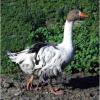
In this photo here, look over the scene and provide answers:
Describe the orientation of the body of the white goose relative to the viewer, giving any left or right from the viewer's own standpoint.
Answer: facing to the right of the viewer

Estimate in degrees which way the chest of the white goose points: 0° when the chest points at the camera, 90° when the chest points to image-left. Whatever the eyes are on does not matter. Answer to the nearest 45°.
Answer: approximately 270°
